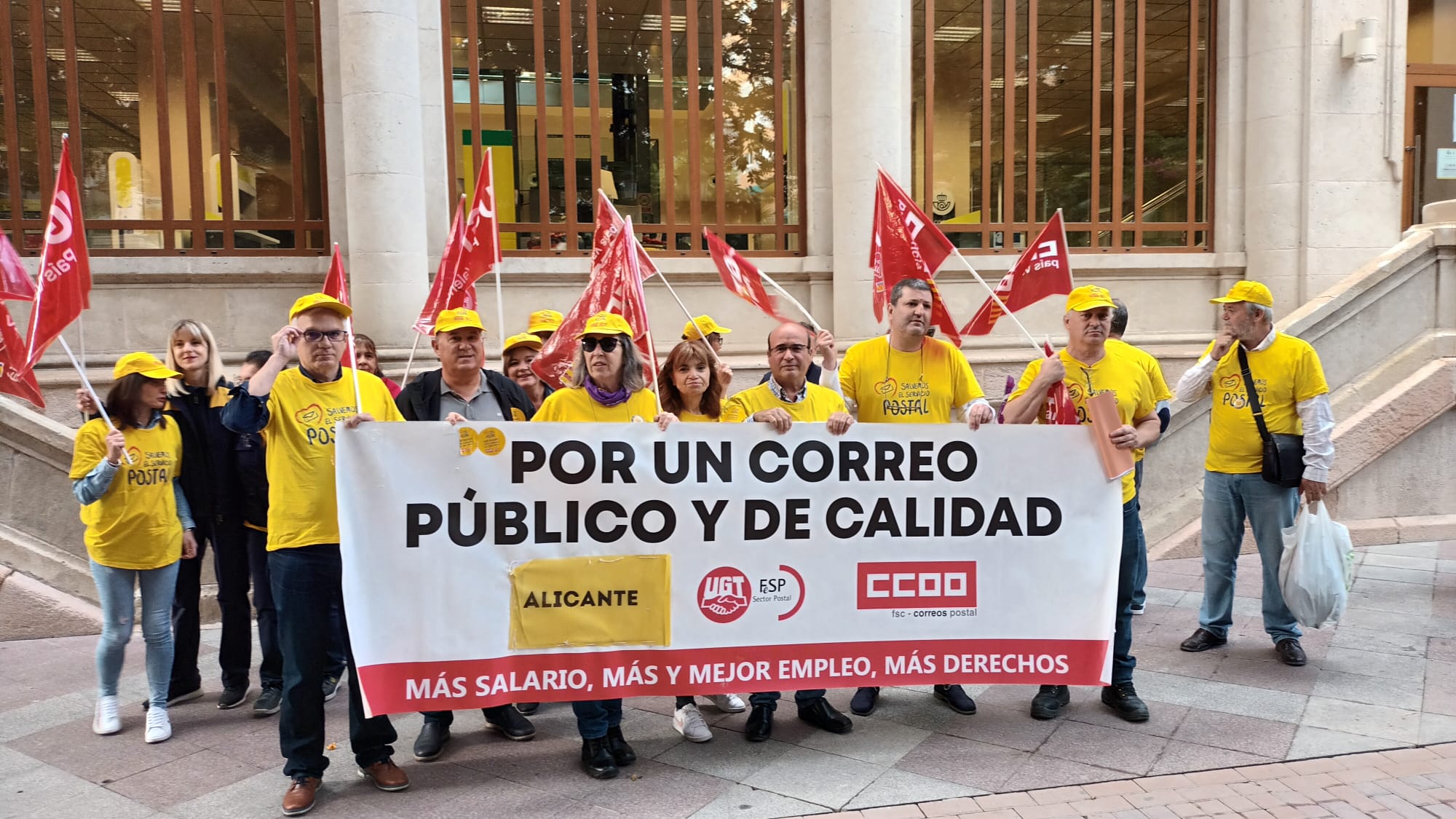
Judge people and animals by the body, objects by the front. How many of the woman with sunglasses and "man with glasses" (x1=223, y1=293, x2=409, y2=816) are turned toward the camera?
2

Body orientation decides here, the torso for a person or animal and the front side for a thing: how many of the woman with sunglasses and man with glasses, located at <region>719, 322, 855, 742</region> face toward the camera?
2

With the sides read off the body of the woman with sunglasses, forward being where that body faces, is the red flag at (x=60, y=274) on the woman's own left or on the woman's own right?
on the woman's own right

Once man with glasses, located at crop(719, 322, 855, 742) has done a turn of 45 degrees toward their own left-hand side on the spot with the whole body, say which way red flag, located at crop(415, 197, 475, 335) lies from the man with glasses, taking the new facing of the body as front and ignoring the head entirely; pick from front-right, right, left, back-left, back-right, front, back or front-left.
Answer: back

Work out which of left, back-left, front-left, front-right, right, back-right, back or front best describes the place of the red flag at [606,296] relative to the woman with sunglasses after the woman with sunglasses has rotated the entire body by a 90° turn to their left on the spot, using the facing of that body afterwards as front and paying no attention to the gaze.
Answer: left

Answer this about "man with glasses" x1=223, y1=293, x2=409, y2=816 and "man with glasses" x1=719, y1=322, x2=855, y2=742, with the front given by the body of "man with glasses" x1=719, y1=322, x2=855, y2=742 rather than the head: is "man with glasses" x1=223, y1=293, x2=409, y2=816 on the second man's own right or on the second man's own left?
on the second man's own right

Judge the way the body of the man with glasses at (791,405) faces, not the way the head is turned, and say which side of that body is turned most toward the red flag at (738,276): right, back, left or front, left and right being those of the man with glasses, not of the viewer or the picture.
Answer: back

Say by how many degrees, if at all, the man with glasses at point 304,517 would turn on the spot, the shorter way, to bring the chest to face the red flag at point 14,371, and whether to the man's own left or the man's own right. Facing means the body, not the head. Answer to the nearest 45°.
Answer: approximately 135° to the man's own right

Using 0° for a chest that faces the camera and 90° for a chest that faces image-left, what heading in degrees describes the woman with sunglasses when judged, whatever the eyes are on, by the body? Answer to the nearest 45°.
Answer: approximately 0°

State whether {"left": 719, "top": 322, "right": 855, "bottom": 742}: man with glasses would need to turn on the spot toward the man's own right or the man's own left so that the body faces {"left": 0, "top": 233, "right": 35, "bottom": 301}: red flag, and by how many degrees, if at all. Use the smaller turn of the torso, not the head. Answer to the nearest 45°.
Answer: approximately 90° to the man's own right

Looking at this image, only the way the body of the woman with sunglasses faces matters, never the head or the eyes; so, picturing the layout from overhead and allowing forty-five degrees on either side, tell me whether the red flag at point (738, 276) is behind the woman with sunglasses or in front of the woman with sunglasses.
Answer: behind
